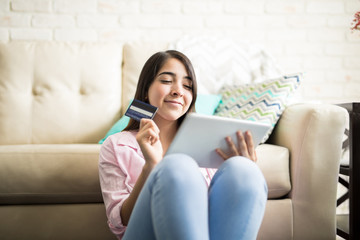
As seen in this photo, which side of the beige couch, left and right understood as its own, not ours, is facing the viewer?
front

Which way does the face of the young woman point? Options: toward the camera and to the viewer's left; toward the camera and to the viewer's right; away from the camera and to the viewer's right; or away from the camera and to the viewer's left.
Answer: toward the camera and to the viewer's right
